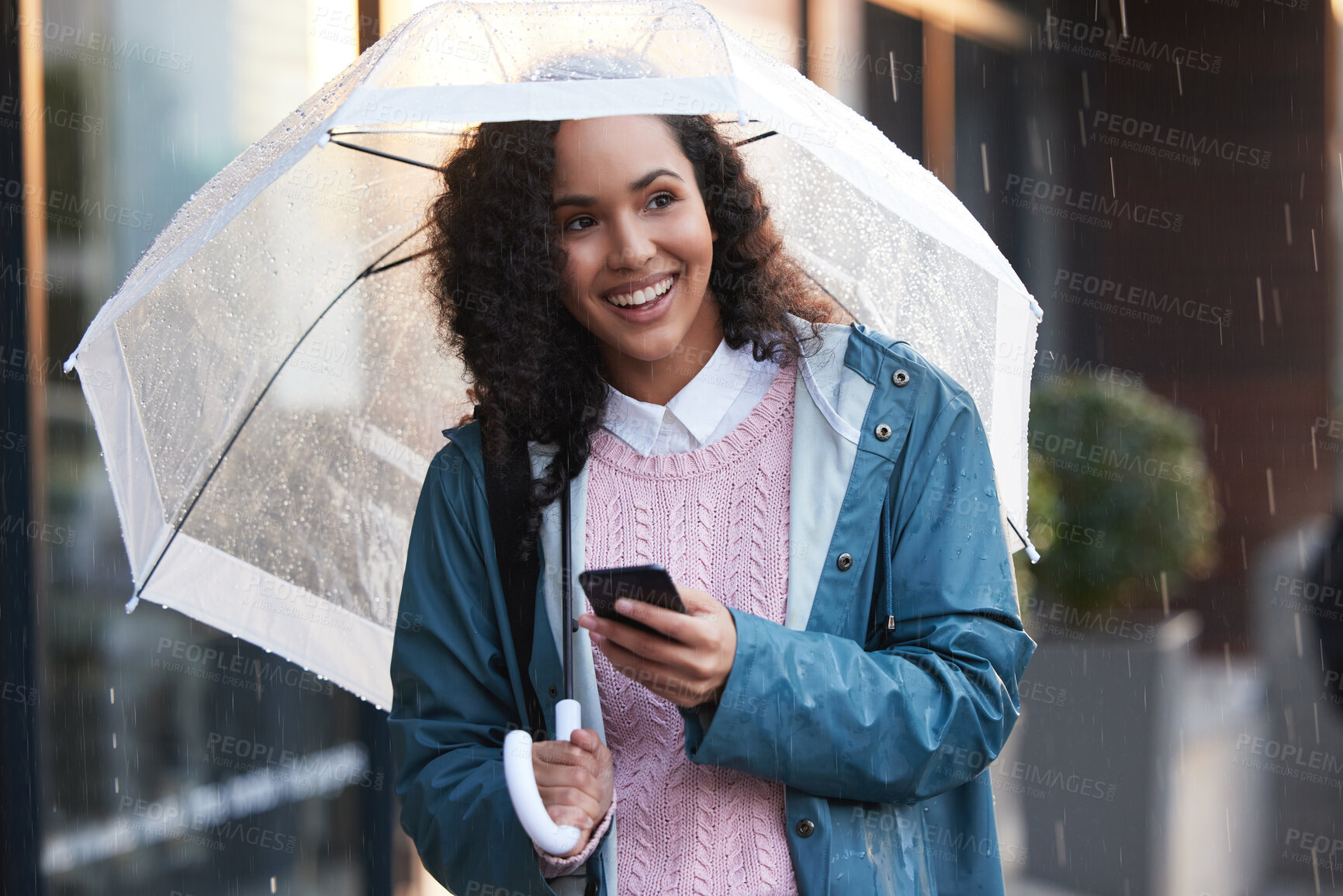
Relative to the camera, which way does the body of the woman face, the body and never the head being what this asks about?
toward the camera

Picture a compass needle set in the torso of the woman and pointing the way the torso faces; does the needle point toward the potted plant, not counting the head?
no
